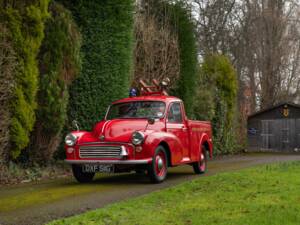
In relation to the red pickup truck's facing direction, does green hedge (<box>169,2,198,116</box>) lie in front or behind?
behind

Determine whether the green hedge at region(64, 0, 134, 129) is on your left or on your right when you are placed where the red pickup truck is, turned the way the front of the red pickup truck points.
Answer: on your right

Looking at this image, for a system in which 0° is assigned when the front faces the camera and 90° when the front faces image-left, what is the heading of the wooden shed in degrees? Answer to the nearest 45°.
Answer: approximately 0°

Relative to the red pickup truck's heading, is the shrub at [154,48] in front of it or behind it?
behind

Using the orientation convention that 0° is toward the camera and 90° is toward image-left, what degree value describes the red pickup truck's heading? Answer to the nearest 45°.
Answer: approximately 45°

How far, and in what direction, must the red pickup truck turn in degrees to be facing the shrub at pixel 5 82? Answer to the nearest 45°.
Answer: approximately 45° to its right

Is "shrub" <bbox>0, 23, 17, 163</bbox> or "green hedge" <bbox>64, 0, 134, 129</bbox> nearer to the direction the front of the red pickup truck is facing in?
the shrub

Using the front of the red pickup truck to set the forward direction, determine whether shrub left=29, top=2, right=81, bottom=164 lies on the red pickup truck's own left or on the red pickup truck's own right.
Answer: on the red pickup truck's own right
